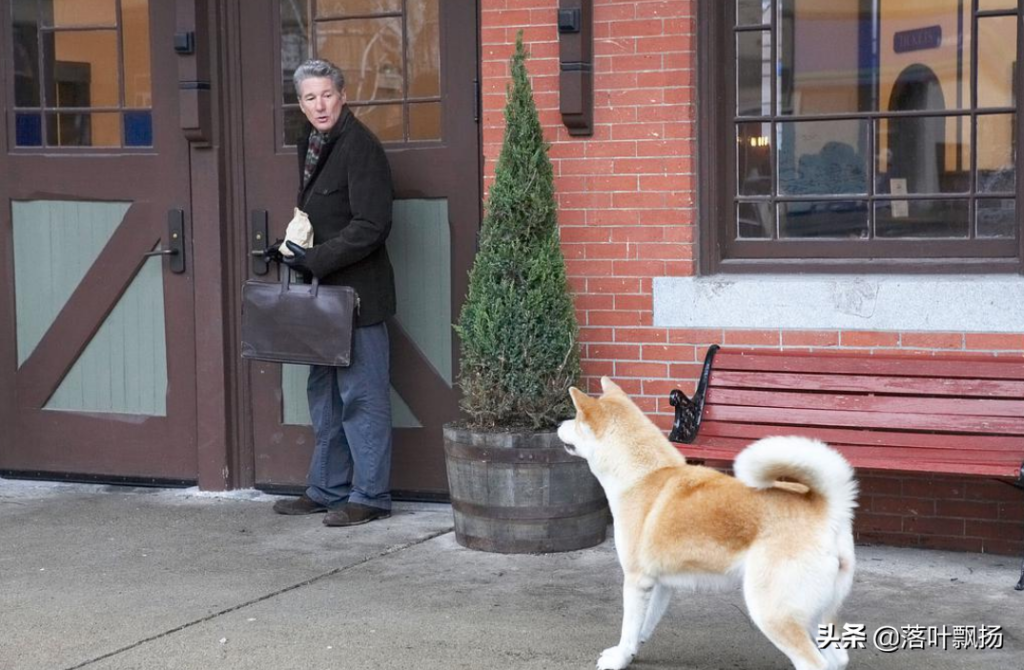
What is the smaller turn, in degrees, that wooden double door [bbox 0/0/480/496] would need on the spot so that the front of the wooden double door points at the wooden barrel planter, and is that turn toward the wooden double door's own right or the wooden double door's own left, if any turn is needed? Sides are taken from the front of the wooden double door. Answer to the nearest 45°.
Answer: approximately 45° to the wooden double door's own left

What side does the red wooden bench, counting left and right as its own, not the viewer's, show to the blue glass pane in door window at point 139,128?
right

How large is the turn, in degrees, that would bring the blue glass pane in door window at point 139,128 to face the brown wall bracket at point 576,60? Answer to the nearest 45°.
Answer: approximately 45° to its left

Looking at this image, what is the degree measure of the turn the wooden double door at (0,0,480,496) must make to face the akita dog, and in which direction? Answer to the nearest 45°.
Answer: approximately 45° to its left

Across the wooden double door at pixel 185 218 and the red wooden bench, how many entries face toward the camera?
2

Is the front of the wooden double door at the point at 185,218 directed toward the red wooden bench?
no

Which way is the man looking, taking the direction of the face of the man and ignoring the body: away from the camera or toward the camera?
toward the camera

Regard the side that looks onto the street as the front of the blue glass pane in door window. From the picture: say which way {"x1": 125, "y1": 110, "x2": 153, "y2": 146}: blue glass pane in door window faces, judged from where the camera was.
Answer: facing the viewer

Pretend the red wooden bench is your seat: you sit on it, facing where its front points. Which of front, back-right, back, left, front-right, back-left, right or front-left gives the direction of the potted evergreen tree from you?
right

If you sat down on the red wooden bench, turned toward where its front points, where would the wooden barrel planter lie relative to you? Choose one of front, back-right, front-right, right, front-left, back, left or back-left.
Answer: right

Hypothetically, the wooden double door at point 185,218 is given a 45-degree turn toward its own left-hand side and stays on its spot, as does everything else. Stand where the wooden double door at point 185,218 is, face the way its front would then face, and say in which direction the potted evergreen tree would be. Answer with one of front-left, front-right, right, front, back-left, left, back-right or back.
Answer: front

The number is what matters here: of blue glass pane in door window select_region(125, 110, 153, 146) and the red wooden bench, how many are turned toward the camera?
2

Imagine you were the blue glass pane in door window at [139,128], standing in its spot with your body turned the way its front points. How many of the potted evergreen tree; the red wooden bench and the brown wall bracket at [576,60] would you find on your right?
0

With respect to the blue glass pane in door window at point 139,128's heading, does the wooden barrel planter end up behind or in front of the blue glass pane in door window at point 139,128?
in front

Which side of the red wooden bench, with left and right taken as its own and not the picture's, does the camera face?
front

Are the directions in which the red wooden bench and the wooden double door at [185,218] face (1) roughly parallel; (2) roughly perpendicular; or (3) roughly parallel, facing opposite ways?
roughly parallel
